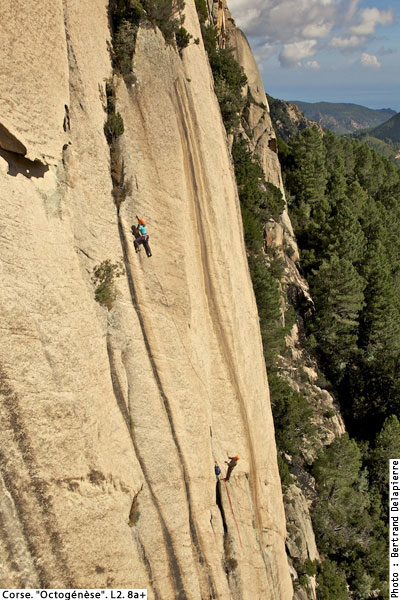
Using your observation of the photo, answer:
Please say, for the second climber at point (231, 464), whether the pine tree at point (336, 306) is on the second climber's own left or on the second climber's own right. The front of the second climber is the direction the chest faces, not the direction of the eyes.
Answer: on the second climber's own right
